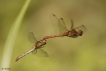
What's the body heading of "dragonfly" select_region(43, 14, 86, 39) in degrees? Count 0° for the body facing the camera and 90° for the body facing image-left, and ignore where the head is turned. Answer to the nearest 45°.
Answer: approximately 270°
